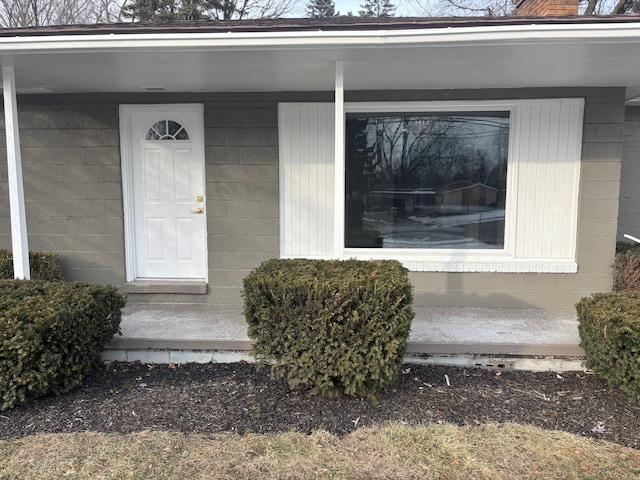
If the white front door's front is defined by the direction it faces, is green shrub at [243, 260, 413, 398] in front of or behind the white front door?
in front

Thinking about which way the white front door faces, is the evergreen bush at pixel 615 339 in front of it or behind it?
in front

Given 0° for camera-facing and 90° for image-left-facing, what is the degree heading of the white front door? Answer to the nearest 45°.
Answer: approximately 0°

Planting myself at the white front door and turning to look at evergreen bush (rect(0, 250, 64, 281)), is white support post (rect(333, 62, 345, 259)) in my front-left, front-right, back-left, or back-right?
back-left

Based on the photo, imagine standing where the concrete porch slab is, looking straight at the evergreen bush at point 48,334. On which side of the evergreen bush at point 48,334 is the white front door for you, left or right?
right

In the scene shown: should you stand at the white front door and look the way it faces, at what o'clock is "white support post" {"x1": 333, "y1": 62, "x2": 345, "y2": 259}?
The white support post is roughly at 11 o'clock from the white front door.

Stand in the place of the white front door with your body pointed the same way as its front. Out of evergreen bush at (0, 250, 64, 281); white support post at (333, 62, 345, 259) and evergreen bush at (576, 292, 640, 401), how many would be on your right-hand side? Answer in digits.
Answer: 1

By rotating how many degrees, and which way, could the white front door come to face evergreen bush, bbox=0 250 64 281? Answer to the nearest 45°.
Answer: approximately 90° to its right
